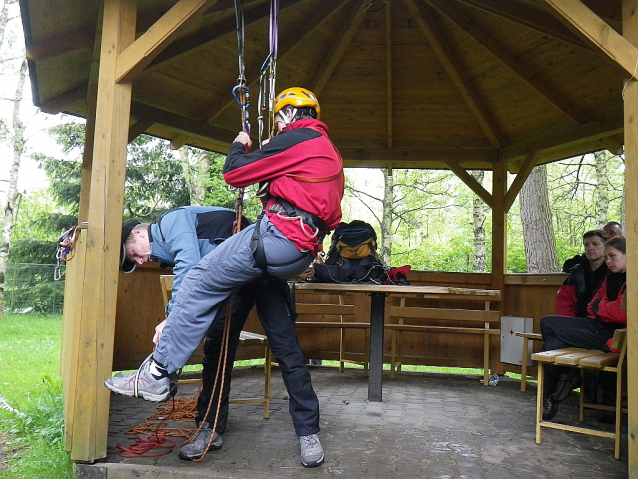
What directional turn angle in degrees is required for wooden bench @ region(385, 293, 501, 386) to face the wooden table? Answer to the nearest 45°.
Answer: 0° — it already faces it

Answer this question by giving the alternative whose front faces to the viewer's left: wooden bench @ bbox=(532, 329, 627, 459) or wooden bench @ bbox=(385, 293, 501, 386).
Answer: wooden bench @ bbox=(532, 329, 627, 459)

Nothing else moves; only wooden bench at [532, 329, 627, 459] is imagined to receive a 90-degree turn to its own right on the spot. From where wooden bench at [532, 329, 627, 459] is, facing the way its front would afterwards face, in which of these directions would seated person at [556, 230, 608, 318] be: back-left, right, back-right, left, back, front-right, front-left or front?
front

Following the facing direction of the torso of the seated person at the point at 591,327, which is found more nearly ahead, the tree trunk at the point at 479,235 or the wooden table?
the wooden table

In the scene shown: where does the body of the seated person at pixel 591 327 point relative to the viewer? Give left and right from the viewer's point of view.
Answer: facing to the left of the viewer

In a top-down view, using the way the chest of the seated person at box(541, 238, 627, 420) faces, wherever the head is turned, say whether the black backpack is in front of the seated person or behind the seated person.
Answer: in front

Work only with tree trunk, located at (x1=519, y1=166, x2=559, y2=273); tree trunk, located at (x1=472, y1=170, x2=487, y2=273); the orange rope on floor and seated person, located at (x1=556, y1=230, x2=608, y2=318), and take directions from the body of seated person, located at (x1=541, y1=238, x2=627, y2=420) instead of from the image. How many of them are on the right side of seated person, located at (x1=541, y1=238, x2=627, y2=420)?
3

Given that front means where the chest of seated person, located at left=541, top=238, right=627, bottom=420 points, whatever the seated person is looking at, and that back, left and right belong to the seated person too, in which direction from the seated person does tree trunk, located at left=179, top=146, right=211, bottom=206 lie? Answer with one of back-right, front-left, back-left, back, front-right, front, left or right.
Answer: front-right

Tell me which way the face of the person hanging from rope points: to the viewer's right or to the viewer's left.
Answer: to the viewer's left

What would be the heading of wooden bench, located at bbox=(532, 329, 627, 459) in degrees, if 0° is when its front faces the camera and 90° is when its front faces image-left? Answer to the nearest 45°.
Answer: approximately 90°

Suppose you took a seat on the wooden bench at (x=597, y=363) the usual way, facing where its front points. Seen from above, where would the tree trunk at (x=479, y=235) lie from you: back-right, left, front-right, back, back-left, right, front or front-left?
right

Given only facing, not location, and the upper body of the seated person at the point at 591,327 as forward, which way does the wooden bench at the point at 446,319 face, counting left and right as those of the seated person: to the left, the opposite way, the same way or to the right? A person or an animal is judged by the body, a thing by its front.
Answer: to the left

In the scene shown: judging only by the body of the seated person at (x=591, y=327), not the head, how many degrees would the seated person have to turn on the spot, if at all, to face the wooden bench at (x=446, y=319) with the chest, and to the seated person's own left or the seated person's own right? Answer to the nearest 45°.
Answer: approximately 45° to the seated person's own right

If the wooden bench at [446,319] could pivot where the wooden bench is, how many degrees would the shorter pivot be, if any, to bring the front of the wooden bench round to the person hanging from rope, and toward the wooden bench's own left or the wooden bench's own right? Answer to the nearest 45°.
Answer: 0° — it already faces them

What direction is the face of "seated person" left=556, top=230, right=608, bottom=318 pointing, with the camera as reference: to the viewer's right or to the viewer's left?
to the viewer's left

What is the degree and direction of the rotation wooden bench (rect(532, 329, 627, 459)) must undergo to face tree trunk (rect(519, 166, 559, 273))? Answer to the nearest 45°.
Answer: approximately 90° to its right

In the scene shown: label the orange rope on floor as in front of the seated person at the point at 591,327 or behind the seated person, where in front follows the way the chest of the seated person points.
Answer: in front

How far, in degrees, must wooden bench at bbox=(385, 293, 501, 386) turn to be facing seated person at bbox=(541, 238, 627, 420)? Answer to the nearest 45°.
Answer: approximately 45° to its left

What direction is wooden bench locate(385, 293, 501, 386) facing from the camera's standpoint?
toward the camera

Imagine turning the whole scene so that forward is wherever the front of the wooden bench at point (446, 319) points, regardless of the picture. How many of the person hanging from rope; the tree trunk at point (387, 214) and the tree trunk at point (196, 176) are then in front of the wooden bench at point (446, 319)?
1
